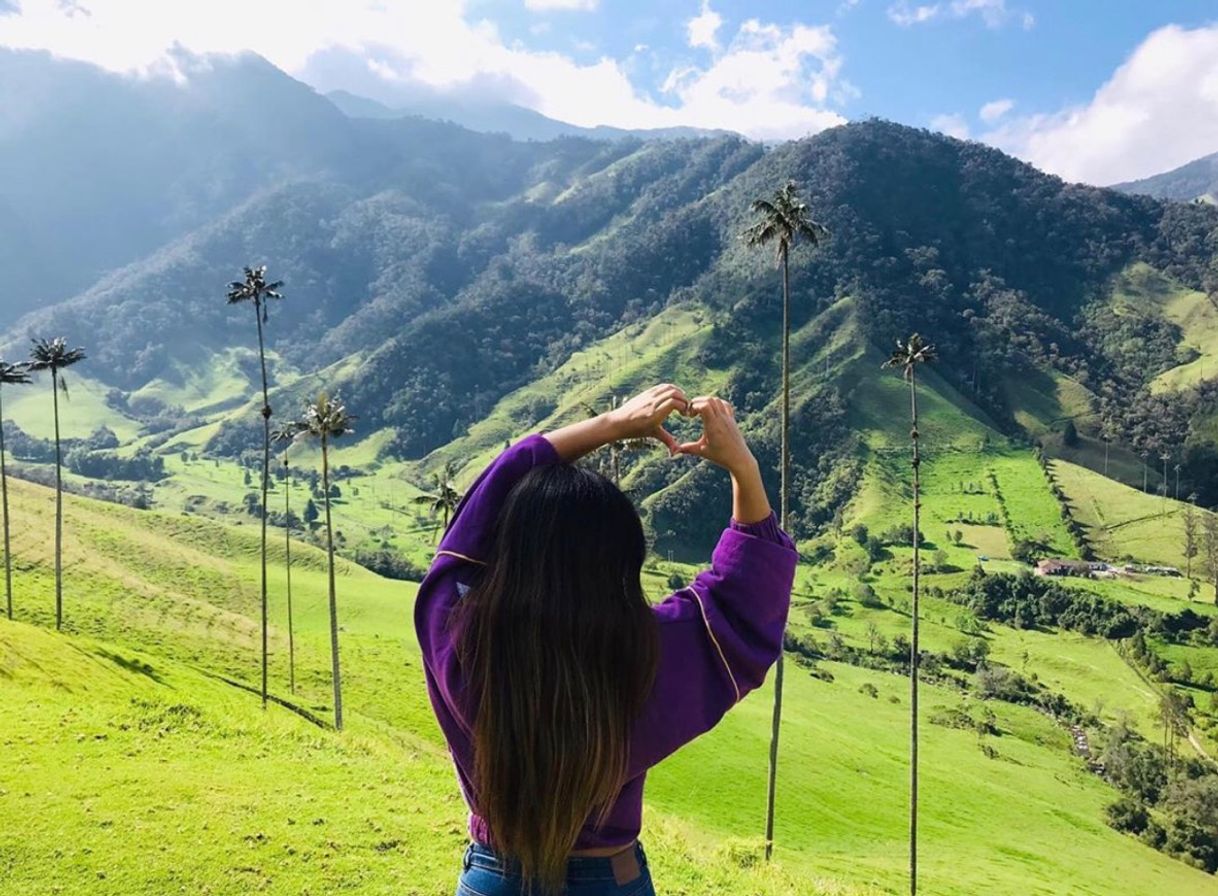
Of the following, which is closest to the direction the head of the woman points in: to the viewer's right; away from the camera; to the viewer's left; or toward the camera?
away from the camera

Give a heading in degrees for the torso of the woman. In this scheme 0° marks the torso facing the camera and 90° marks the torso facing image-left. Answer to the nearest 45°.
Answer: approximately 180°
